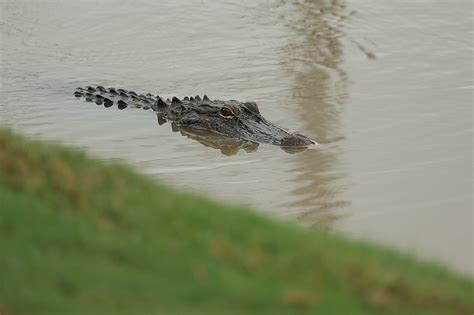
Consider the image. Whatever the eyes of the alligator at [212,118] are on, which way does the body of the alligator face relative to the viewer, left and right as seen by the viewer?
facing the viewer and to the right of the viewer
